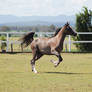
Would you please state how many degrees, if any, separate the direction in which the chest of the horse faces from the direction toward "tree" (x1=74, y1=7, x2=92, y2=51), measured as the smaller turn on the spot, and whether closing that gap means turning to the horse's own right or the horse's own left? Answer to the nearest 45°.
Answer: approximately 90° to the horse's own left

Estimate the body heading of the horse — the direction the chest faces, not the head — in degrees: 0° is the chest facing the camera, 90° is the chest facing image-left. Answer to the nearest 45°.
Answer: approximately 270°
